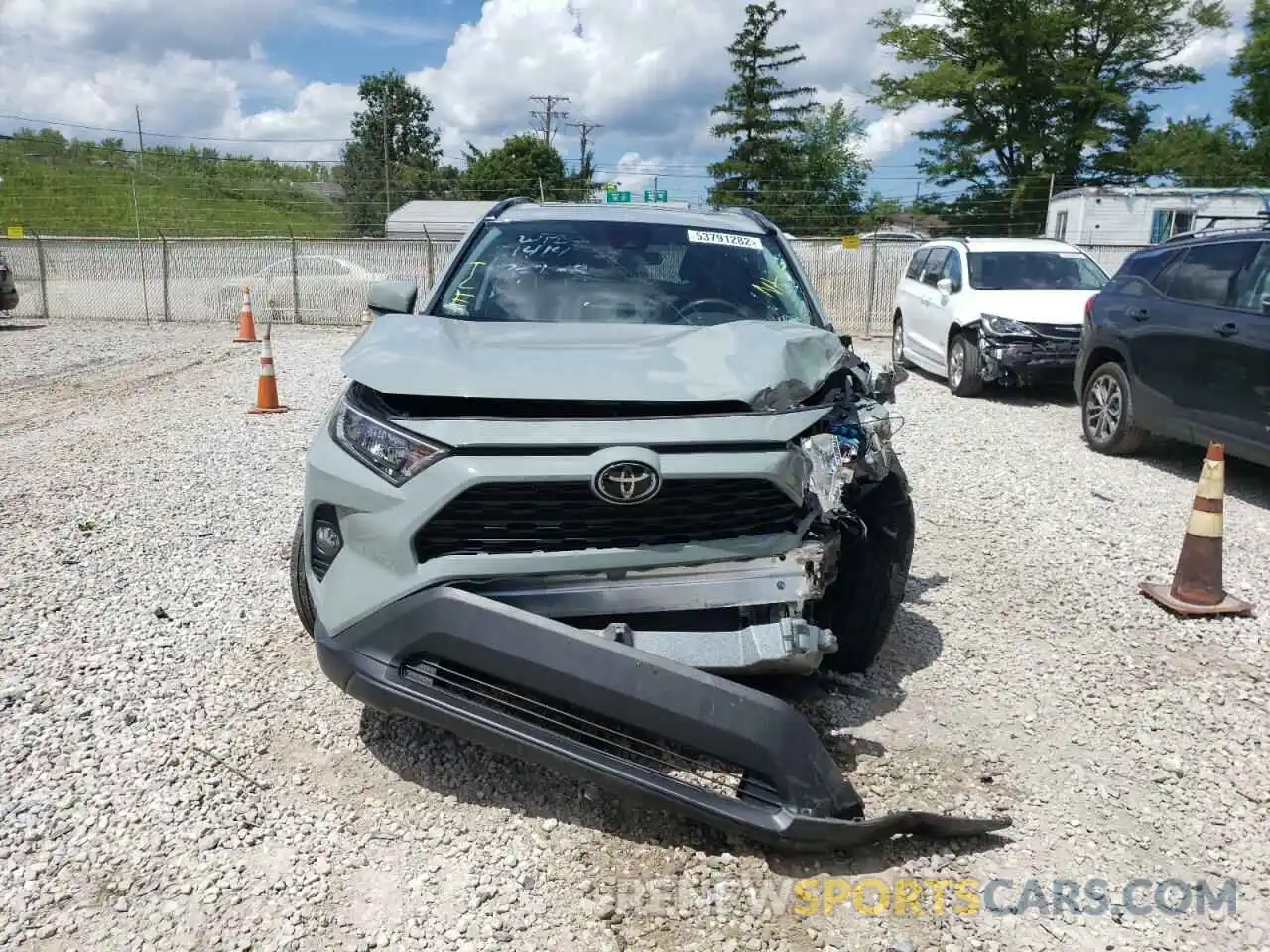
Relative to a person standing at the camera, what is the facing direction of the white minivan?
facing the viewer and to the right of the viewer

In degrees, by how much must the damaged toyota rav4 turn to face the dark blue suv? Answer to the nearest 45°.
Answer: approximately 135° to its left

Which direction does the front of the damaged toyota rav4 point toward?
toward the camera

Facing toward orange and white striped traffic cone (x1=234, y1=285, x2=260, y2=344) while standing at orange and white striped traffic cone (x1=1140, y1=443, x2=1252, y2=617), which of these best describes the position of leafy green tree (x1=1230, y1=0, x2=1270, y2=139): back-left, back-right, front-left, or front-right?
front-right

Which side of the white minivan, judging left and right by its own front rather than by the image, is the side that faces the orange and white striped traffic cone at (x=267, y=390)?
right

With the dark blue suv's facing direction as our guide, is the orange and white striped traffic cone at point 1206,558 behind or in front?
in front

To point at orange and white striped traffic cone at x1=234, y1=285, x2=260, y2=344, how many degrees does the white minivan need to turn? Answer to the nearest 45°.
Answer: approximately 135° to its right

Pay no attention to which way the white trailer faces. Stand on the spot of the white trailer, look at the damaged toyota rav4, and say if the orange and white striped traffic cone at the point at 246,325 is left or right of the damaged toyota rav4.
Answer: right

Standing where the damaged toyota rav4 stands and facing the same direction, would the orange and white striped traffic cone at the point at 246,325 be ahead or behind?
behind

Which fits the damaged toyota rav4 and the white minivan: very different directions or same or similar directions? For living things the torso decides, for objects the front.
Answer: same or similar directions

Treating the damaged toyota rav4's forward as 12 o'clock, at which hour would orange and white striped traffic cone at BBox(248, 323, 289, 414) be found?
The orange and white striped traffic cone is roughly at 5 o'clock from the damaged toyota rav4.

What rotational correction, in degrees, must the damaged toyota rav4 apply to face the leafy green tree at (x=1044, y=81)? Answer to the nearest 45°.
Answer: approximately 180°

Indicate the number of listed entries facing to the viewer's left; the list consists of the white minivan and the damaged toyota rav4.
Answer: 0
